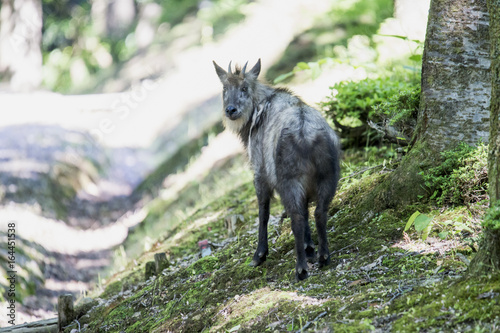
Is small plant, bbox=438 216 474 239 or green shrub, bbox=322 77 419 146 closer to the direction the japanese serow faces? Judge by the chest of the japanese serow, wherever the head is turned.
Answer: the green shrub

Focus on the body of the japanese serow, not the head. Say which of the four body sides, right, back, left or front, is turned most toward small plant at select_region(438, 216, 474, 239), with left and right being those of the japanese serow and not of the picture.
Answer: right

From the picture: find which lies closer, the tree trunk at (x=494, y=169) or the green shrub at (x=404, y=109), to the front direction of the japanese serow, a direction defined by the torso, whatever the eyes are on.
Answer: the green shrub

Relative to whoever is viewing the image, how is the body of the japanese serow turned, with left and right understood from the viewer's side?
facing away from the viewer and to the left of the viewer

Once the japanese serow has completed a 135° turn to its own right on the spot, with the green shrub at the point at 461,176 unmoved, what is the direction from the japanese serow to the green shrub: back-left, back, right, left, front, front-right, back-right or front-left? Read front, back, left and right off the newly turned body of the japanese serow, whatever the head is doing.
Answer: front

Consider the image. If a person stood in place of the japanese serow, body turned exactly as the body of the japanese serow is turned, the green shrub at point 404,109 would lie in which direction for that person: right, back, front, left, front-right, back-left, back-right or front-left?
right
